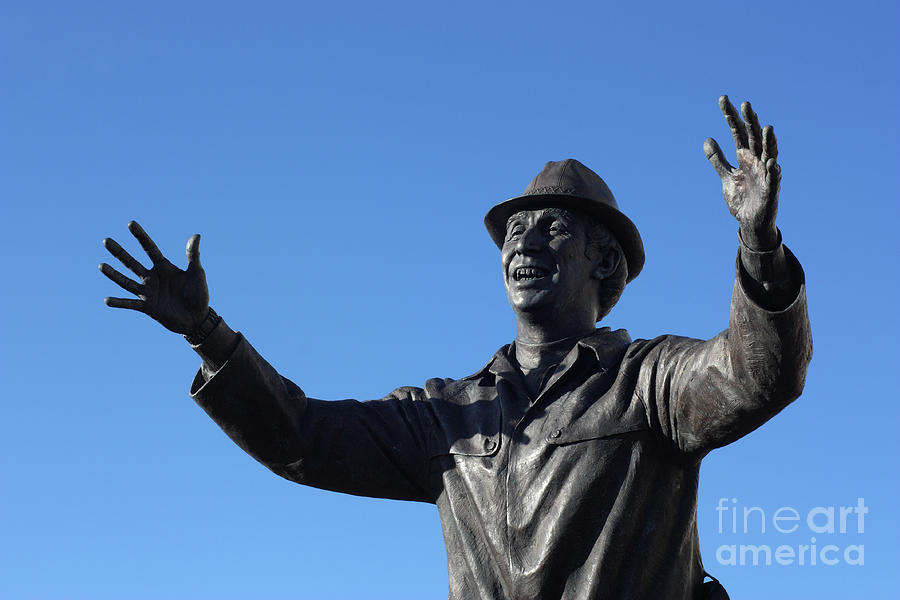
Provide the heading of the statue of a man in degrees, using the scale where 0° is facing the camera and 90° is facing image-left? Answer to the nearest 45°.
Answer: approximately 45°
